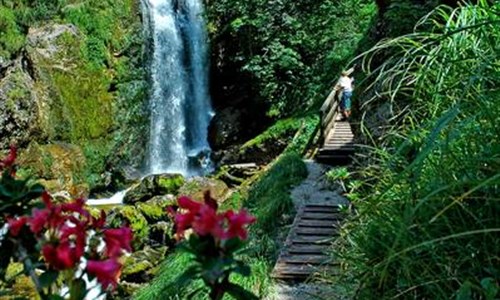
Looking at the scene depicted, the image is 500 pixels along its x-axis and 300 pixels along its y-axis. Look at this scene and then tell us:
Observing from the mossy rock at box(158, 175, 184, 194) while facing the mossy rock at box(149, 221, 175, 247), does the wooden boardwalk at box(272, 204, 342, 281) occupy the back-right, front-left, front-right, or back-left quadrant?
front-left

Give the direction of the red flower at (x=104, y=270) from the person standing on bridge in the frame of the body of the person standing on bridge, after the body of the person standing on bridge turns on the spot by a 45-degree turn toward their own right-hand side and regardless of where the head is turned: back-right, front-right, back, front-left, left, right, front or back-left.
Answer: back-right
